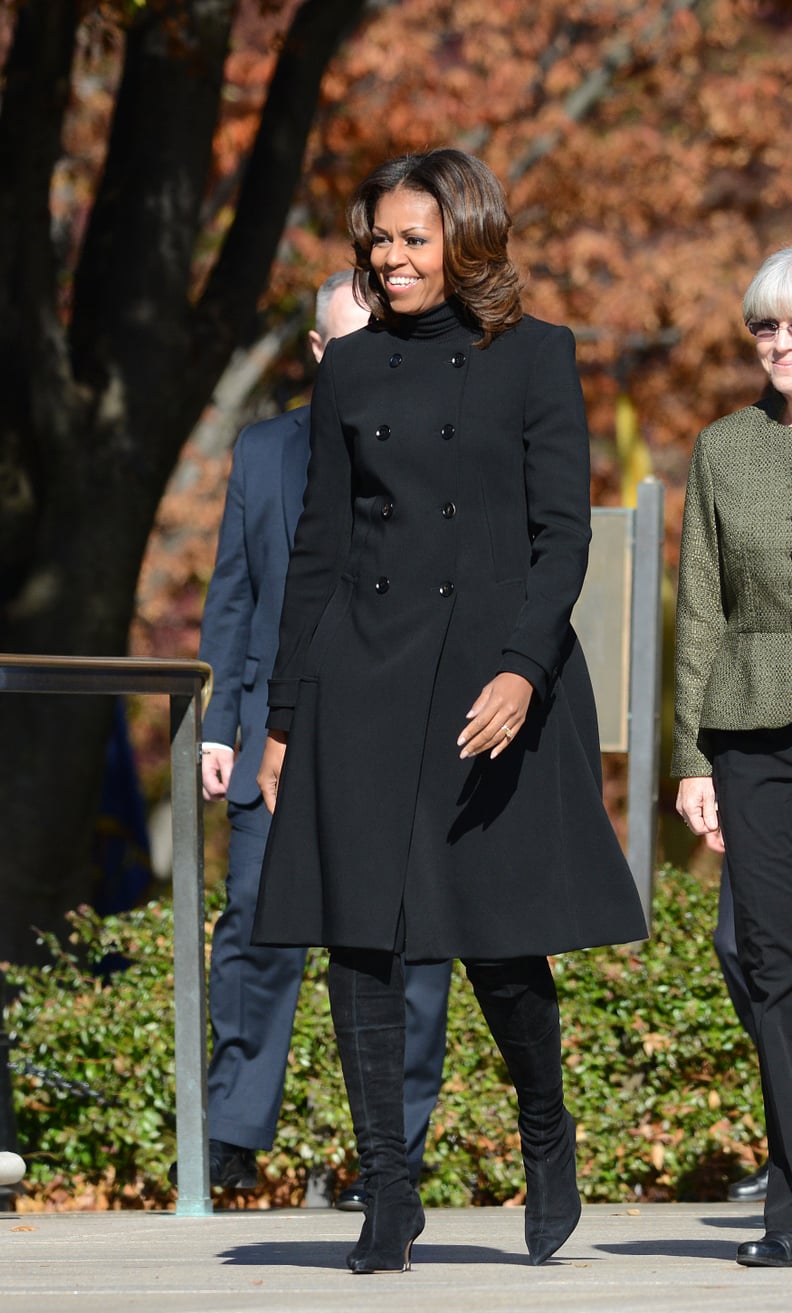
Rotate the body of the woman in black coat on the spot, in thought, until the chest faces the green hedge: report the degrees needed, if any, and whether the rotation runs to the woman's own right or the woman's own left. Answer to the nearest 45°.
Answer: approximately 135° to the woman's own right

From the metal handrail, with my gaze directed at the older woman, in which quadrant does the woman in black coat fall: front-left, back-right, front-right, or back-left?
front-right

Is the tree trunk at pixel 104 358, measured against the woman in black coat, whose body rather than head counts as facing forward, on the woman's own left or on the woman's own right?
on the woman's own right

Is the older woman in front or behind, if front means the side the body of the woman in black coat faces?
behind

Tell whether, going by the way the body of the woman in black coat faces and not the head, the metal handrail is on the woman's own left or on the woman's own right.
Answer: on the woman's own right

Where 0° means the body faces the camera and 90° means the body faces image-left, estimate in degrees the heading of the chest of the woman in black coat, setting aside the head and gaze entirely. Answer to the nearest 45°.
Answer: approximately 45°

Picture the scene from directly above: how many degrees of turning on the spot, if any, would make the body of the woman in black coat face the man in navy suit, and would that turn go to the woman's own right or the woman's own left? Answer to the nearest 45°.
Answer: approximately 135° to the woman's own right
